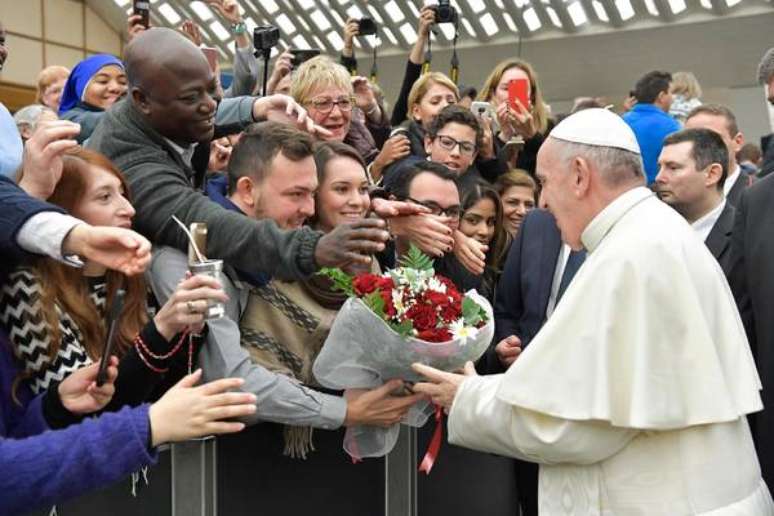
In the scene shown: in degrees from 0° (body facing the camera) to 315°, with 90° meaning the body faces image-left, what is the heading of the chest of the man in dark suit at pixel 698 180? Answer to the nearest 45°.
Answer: approximately 45°

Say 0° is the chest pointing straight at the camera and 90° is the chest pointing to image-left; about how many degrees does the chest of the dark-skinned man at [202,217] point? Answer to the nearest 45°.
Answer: approximately 315°

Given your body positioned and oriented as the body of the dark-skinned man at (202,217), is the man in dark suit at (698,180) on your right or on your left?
on your left

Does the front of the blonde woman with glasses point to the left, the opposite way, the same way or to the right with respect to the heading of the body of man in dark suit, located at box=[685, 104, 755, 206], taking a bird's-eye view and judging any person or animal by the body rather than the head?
to the left

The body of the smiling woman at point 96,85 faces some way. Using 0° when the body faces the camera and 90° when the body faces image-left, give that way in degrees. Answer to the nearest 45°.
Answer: approximately 315°

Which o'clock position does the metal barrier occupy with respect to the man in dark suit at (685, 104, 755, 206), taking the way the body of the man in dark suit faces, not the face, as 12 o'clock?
The metal barrier is roughly at 11 o'clock from the man in dark suit.

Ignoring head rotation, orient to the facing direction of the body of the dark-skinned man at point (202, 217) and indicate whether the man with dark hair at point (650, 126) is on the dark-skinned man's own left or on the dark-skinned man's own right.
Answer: on the dark-skinned man's own left

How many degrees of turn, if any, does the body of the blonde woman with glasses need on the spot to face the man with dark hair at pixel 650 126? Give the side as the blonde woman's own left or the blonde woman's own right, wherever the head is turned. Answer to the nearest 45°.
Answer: approximately 90° to the blonde woman's own left

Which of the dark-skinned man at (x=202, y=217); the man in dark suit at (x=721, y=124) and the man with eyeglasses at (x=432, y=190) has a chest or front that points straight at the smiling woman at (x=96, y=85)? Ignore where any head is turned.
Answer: the man in dark suit

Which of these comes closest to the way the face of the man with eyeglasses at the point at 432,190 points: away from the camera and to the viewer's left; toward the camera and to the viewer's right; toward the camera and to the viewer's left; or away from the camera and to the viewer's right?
toward the camera and to the viewer's right
